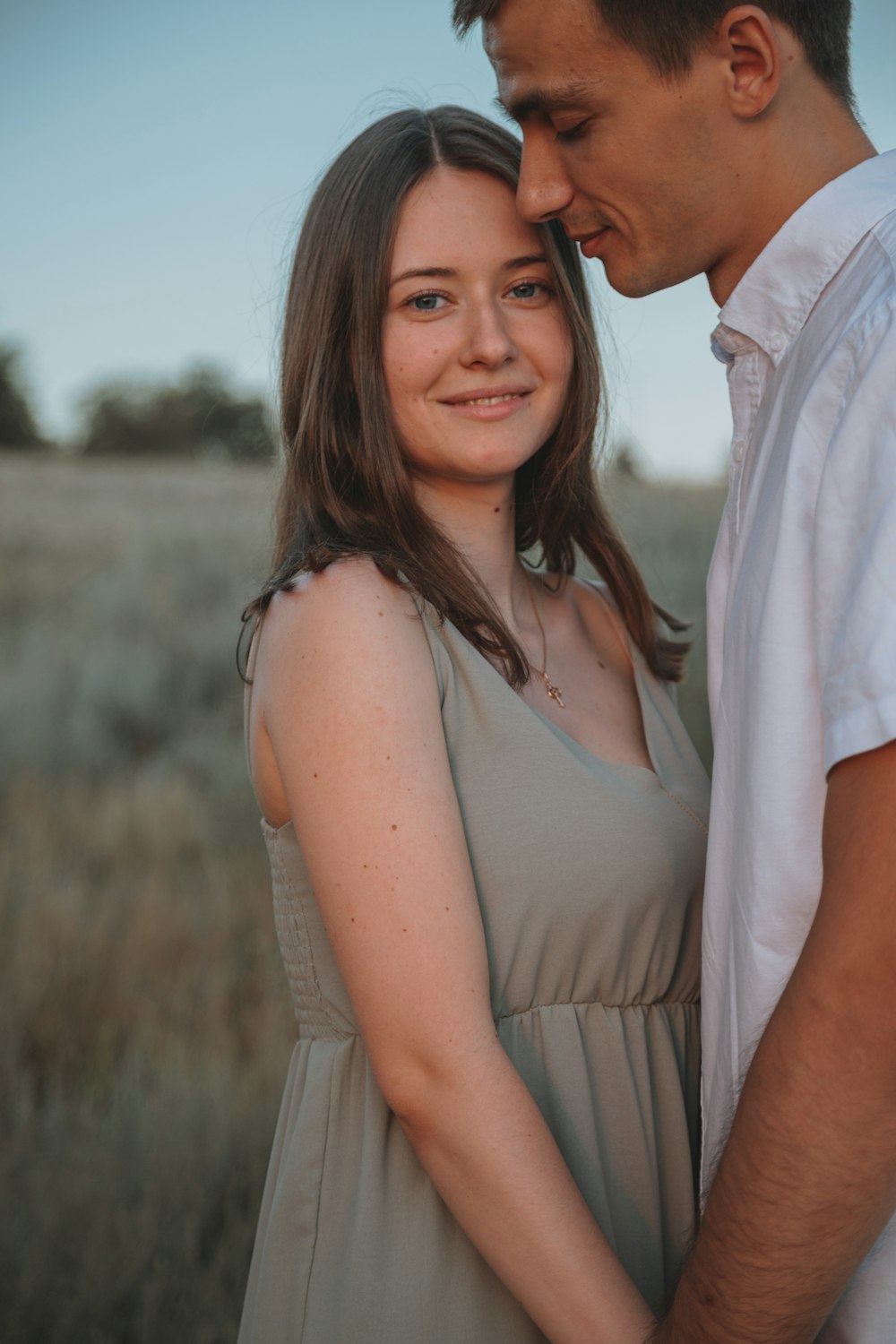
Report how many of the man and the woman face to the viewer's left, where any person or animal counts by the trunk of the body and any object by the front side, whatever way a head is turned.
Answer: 1

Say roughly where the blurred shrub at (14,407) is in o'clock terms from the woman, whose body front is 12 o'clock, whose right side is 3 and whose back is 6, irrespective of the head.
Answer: The blurred shrub is roughly at 7 o'clock from the woman.

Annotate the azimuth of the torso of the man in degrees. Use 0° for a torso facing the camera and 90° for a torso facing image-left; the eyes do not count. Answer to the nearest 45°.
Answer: approximately 90°

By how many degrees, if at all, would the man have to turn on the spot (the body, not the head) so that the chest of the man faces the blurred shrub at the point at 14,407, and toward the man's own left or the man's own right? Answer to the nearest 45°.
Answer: approximately 45° to the man's own right

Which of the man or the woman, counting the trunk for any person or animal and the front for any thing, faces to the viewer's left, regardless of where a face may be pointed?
the man

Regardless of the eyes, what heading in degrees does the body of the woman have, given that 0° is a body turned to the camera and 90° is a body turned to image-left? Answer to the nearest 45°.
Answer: approximately 315°
